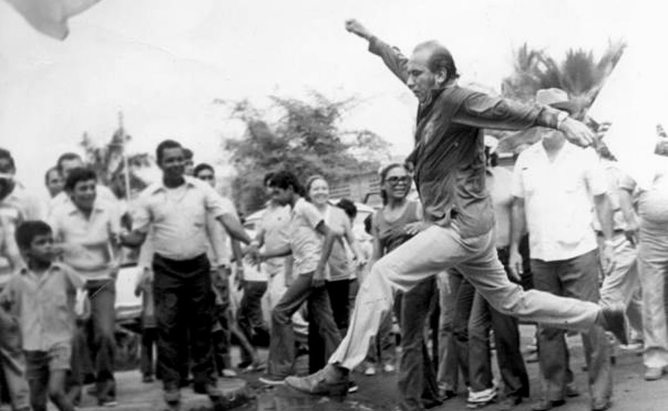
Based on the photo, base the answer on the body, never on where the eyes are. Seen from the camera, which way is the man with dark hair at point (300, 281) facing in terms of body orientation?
to the viewer's left

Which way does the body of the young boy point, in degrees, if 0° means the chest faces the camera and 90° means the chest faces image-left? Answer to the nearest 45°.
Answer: approximately 0°

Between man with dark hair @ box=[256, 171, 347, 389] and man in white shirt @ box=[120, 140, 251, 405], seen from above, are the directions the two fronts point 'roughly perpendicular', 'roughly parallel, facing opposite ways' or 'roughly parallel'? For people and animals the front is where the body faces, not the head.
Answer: roughly perpendicular

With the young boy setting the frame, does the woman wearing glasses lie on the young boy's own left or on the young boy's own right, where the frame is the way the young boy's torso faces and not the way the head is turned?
on the young boy's own left

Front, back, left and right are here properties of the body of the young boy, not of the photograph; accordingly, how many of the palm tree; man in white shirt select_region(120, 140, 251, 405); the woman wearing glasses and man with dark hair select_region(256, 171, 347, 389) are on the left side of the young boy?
4

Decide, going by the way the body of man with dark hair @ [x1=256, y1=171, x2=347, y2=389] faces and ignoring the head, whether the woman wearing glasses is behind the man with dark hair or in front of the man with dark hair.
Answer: behind

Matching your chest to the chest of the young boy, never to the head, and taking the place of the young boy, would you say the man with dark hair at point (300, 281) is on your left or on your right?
on your left

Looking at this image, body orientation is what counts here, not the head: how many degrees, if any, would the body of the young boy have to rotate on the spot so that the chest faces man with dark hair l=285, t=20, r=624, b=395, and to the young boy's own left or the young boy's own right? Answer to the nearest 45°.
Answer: approximately 45° to the young boy's own left
